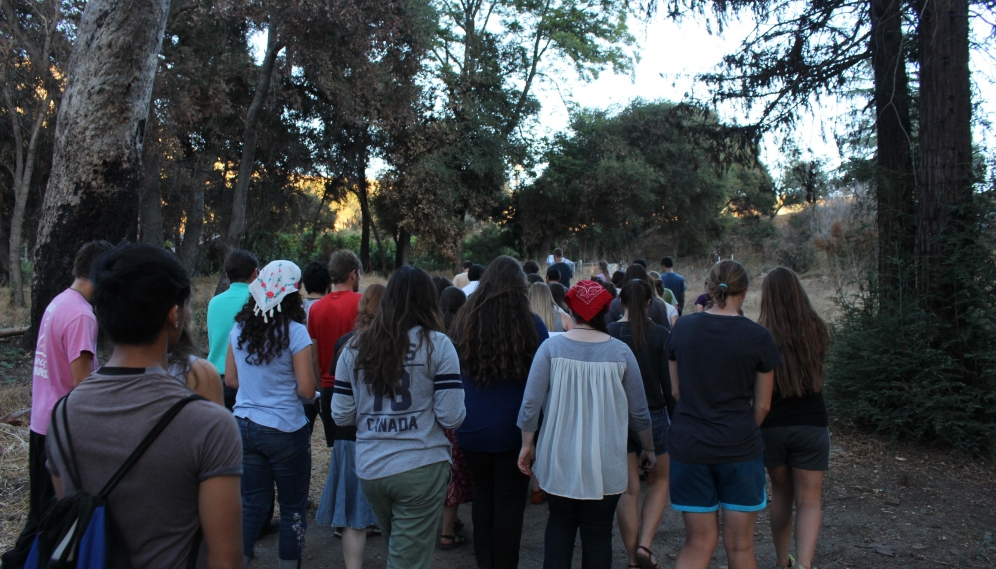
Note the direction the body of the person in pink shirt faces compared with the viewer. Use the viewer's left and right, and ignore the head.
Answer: facing away from the viewer and to the right of the viewer

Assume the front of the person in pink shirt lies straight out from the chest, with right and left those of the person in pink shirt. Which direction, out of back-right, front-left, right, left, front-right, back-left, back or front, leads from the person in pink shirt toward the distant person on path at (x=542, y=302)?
front-right

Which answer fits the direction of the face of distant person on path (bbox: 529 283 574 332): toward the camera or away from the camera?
away from the camera

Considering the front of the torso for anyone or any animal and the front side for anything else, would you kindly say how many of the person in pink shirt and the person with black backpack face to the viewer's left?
0

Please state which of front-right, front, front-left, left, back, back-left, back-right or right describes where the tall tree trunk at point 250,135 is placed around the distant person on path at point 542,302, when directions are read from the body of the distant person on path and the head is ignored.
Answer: front-left

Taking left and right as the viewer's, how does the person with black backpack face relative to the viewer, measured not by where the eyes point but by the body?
facing away from the viewer and to the right of the viewer

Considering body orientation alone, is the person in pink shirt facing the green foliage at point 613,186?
yes

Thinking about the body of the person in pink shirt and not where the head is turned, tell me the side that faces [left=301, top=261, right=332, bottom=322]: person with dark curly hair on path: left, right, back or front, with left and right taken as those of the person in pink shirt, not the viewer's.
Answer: front

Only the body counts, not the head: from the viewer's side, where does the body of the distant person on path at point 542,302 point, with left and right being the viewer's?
facing away from the viewer

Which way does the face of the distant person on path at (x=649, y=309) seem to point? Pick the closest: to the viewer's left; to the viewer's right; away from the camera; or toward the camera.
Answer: away from the camera
